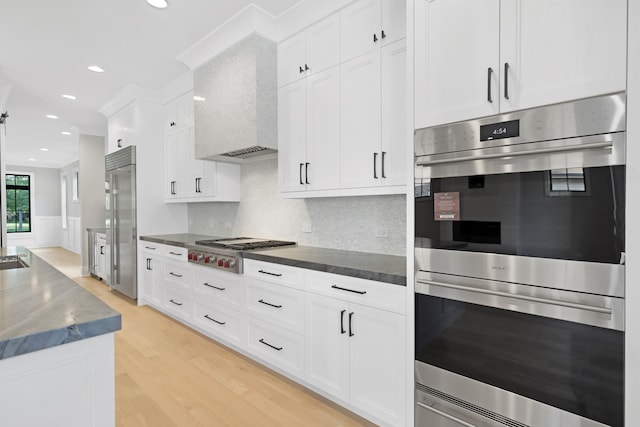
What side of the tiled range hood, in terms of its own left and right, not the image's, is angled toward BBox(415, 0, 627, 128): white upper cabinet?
left

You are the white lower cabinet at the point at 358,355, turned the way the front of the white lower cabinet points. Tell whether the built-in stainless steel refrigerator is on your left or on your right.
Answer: on your right

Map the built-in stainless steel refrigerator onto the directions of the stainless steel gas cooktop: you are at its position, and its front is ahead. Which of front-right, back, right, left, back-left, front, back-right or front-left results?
right

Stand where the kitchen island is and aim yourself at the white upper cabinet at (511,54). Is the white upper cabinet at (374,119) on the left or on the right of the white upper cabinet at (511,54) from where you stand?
left

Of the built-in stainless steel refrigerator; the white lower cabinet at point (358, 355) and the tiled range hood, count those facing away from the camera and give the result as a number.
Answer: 0

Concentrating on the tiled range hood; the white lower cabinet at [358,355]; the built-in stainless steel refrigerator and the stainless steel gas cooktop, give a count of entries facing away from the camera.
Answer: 0

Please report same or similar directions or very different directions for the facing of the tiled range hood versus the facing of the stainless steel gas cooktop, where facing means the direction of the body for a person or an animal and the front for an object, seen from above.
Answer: same or similar directions

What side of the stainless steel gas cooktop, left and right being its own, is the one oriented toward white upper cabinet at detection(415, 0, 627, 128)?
left

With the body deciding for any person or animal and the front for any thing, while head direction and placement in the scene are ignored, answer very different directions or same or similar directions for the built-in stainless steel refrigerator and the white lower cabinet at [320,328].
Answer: same or similar directions

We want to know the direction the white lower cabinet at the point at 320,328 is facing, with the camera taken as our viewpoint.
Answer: facing the viewer and to the left of the viewer

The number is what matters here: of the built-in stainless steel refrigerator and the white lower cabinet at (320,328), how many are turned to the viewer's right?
0

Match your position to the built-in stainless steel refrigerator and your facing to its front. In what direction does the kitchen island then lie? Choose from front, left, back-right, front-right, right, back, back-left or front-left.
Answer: front-left

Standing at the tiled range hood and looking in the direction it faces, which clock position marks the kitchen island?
The kitchen island is roughly at 11 o'clock from the tiled range hood.

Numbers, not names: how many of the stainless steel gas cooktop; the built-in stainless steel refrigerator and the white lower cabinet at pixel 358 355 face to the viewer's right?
0
